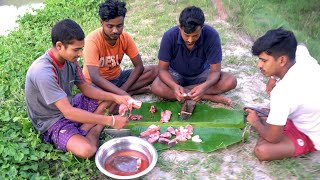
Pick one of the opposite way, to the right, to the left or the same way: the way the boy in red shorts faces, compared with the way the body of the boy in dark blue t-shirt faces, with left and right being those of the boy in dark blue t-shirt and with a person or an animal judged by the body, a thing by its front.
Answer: to the right

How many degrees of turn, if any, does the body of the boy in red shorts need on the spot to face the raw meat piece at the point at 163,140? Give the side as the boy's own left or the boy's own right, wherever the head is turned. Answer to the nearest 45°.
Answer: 0° — they already face it

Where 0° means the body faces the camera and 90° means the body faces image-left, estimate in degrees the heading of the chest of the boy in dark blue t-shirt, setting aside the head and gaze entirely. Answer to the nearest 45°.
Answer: approximately 0°

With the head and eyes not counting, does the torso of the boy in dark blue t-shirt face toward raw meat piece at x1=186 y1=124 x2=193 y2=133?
yes

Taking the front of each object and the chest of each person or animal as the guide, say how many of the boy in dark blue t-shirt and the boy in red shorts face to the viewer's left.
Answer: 1

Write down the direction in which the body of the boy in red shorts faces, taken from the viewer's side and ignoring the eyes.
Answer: to the viewer's left

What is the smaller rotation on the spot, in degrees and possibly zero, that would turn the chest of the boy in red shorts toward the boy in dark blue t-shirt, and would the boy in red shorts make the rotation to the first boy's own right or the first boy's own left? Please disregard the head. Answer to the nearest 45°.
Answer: approximately 45° to the first boy's own right
